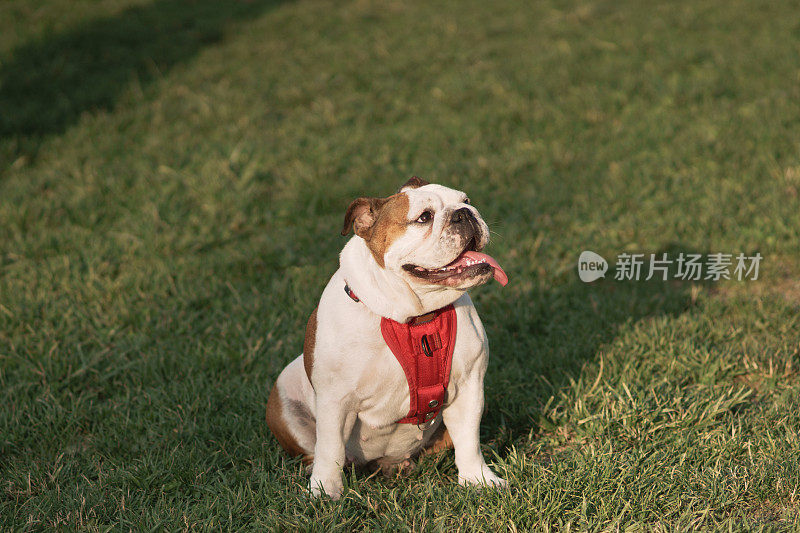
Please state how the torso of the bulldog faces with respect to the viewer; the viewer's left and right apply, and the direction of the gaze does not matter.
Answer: facing the viewer and to the right of the viewer
